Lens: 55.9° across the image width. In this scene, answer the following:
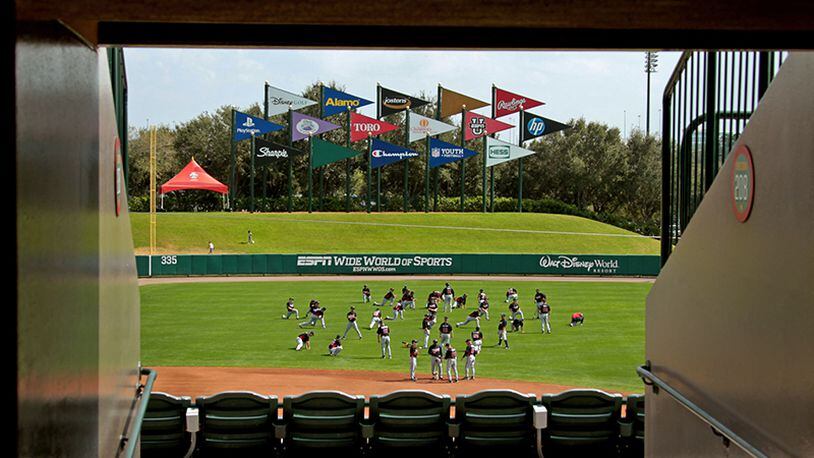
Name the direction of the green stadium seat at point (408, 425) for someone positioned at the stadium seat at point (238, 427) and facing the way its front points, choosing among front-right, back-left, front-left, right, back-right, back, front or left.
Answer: right

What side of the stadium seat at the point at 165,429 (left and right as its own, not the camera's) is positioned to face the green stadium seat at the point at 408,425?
right

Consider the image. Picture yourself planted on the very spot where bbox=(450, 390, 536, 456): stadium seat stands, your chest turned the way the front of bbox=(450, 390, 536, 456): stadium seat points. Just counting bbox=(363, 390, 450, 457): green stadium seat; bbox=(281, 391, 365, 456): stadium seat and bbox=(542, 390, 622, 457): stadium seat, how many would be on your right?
1

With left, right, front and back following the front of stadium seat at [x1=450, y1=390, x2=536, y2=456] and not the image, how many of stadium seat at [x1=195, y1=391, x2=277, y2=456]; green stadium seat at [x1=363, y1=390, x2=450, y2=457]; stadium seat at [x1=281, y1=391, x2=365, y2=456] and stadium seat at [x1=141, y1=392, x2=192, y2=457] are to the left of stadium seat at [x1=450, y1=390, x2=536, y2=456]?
4

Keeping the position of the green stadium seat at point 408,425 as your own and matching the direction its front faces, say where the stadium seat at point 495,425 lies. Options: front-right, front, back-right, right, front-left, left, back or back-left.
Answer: right

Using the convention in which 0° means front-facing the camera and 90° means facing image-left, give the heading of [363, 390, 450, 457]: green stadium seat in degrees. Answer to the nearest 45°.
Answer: approximately 180°

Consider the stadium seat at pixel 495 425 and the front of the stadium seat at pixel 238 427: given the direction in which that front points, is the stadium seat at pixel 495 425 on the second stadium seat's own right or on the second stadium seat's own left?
on the second stadium seat's own right

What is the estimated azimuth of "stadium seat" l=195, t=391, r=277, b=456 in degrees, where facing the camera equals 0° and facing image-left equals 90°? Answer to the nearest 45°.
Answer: approximately 180°

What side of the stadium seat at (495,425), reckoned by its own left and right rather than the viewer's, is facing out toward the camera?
back

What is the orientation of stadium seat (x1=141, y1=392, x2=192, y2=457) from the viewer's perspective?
away from the camera

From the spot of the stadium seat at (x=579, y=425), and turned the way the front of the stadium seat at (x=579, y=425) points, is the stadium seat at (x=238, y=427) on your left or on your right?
on your left

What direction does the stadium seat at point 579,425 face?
away from the camera

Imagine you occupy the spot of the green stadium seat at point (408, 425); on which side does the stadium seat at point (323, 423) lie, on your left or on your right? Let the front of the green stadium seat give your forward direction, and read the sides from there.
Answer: on your left

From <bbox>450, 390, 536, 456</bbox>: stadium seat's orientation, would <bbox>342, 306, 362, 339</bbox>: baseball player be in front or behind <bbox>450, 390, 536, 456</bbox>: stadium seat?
in front

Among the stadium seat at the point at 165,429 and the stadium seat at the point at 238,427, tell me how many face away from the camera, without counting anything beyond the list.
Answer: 2
